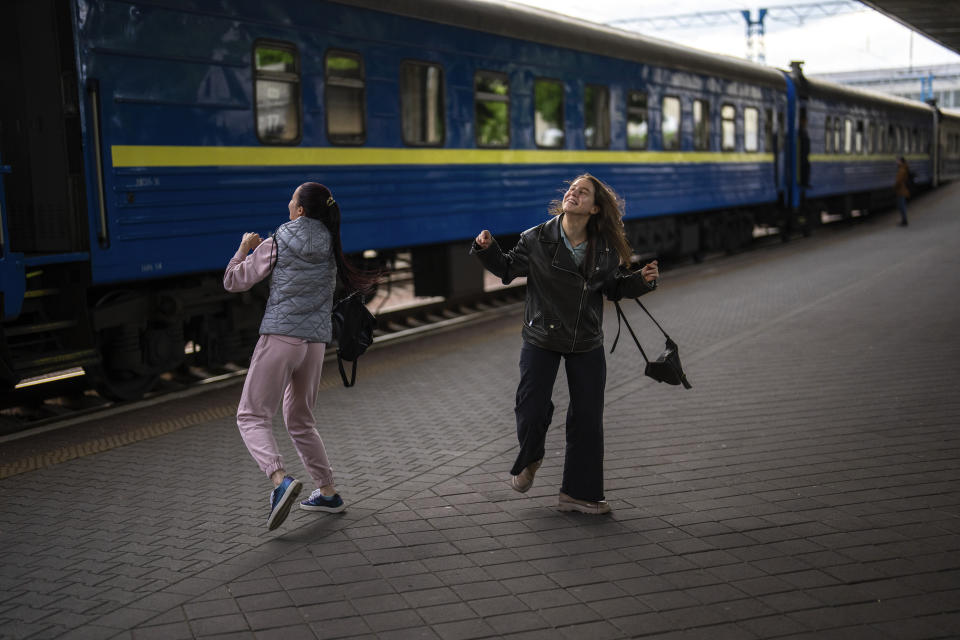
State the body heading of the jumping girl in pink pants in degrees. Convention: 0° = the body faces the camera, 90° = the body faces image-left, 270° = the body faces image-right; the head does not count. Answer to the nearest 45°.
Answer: approximately 135°

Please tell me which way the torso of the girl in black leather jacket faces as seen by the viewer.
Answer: toward the camera

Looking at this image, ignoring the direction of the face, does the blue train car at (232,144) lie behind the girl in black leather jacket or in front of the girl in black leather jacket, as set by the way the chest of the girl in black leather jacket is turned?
behind

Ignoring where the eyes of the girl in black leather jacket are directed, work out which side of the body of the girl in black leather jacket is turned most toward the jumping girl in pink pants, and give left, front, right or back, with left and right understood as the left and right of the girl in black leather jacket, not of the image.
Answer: right

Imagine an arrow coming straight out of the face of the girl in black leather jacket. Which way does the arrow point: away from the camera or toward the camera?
toward the camera

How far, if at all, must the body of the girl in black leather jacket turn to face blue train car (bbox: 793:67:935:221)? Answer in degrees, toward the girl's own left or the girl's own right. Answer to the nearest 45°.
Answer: approximately 180°

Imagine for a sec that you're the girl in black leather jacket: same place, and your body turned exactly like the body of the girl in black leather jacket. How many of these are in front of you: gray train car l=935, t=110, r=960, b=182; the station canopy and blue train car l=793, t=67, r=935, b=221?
0

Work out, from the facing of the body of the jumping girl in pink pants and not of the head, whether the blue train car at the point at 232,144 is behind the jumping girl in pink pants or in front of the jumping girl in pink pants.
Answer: in front

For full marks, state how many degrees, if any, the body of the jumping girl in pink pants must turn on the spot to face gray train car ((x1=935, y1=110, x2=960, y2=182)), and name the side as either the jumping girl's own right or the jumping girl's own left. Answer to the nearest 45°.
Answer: approximately 90° to the jumping girl's own right

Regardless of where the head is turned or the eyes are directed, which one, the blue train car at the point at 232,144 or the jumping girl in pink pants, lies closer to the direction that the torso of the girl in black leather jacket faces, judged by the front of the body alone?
the jumping girl in pink pants

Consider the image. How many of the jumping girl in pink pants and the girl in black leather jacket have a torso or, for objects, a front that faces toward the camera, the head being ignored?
1

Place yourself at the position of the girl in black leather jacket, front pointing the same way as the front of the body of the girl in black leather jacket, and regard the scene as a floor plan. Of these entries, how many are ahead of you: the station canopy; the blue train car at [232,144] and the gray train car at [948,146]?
0

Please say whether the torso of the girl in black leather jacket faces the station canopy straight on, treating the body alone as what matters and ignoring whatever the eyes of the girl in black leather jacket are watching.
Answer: no

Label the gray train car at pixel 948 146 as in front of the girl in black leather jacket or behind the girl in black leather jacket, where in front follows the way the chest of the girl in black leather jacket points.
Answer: behind

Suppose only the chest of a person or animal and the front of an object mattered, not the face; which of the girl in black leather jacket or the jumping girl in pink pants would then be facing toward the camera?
the girl in black leather jacket
